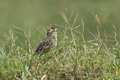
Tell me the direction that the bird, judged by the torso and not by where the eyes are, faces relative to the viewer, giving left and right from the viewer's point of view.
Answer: facing to the right of the viewer
